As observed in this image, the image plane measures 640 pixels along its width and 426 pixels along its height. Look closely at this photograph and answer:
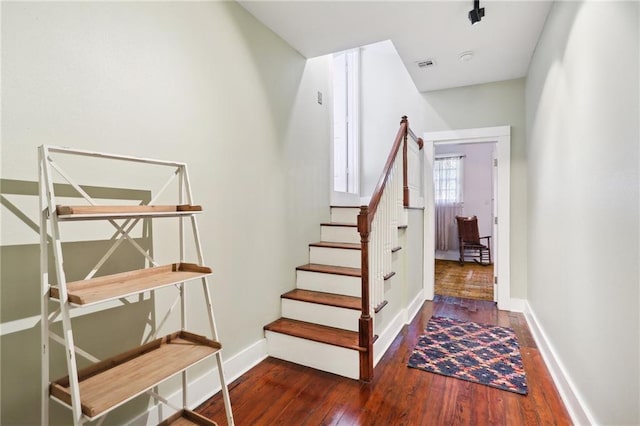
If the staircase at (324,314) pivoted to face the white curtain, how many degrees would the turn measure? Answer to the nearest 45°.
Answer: approximately 180°

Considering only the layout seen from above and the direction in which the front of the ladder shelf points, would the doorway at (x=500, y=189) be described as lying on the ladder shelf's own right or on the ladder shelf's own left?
on the ladder shelf's own left

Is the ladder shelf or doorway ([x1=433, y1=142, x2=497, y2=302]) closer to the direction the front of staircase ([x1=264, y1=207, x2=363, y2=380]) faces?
the ladder shelf

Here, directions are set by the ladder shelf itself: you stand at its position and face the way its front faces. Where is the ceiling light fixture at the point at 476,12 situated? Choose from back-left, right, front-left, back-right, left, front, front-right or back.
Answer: front-left

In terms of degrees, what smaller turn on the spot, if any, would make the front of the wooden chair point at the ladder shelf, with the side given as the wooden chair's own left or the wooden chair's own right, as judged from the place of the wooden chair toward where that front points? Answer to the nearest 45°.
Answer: approximately 45° to the wooden chair's own right

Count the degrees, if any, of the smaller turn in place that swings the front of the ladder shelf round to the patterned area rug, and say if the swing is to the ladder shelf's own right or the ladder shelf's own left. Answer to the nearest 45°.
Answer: approximately 45° to the ladder shelf's own left

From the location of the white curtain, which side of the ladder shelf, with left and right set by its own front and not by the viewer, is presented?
left

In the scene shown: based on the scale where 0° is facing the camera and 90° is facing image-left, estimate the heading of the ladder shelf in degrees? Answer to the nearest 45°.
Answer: approximately 315°
